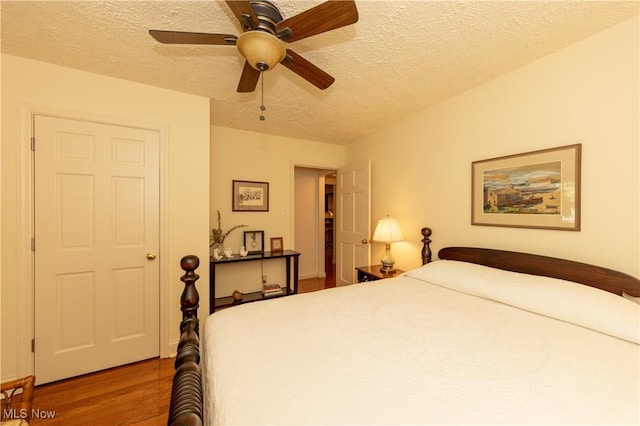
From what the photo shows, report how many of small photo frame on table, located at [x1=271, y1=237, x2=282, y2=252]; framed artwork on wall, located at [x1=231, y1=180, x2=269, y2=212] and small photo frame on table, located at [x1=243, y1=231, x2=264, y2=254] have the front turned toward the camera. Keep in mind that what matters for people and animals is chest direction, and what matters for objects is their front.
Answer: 3

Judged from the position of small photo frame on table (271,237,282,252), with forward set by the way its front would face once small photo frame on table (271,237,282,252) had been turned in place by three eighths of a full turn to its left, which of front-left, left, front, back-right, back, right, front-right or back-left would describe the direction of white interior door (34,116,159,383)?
back

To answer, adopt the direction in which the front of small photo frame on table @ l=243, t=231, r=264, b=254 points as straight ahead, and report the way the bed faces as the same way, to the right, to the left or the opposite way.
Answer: to the right

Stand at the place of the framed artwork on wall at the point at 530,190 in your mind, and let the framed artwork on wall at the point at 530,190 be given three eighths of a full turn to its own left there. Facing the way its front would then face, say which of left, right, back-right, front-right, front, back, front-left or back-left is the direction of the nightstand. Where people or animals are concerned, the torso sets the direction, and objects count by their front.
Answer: back

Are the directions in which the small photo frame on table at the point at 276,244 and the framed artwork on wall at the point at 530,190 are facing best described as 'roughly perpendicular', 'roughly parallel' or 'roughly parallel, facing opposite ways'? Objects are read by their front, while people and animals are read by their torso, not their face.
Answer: roughly perpendicular

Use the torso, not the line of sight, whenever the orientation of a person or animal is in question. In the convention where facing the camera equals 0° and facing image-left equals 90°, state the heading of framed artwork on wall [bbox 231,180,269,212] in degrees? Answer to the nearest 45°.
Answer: approximately 0°

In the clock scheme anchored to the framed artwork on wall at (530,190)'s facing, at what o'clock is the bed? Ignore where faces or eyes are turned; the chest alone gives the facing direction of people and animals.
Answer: The bed is roughly at 11 o'clock from the framed artwork on wall.

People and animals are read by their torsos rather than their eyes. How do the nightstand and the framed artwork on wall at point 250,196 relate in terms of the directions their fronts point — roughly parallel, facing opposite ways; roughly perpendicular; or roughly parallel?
roughly perpendicular

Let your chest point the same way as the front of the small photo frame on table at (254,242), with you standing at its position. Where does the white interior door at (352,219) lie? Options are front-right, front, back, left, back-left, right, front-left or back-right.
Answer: left

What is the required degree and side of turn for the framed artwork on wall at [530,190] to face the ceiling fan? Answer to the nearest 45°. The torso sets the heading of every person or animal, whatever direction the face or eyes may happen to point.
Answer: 0° — it already faces it

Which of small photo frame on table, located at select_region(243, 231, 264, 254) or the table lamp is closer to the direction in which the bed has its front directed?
the small photo frame on table

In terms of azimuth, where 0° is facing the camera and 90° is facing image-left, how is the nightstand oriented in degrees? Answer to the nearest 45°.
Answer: approximately 45°

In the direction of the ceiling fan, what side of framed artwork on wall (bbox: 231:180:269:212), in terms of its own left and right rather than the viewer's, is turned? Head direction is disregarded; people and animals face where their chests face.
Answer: front

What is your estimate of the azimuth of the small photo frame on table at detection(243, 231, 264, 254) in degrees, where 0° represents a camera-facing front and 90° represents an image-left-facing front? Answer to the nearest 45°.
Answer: approximately 0°

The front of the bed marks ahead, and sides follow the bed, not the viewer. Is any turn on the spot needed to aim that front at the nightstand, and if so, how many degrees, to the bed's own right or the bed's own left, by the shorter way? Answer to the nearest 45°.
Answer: approximately 135° to the bed's own right

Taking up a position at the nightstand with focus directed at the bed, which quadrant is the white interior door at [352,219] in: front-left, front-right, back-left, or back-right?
back-right

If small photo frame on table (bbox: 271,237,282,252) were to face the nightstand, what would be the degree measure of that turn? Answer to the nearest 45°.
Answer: approximately 45° to its left

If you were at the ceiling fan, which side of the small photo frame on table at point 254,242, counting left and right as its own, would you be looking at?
front
